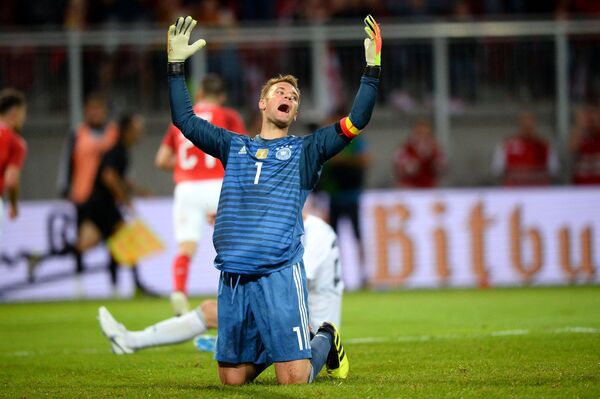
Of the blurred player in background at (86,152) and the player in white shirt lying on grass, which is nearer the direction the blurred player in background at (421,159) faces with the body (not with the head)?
the player in white shirt lying on grass

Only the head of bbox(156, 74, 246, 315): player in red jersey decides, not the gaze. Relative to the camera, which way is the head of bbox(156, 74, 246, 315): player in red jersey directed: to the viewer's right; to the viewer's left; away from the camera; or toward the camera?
away from the camera

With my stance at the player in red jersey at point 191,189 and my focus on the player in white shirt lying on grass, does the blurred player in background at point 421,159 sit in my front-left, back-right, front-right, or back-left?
back-left

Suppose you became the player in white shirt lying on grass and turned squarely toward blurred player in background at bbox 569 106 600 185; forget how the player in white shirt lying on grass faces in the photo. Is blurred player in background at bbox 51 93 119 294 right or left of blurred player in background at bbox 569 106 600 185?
left

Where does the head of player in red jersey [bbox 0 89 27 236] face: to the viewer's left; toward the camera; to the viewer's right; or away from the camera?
to the viewer's right

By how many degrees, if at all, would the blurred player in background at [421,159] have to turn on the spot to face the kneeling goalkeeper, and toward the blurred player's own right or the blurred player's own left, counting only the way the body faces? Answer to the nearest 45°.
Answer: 0° — they already face them

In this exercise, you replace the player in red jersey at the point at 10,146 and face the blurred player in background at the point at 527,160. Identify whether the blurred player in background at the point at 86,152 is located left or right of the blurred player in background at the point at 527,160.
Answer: left
